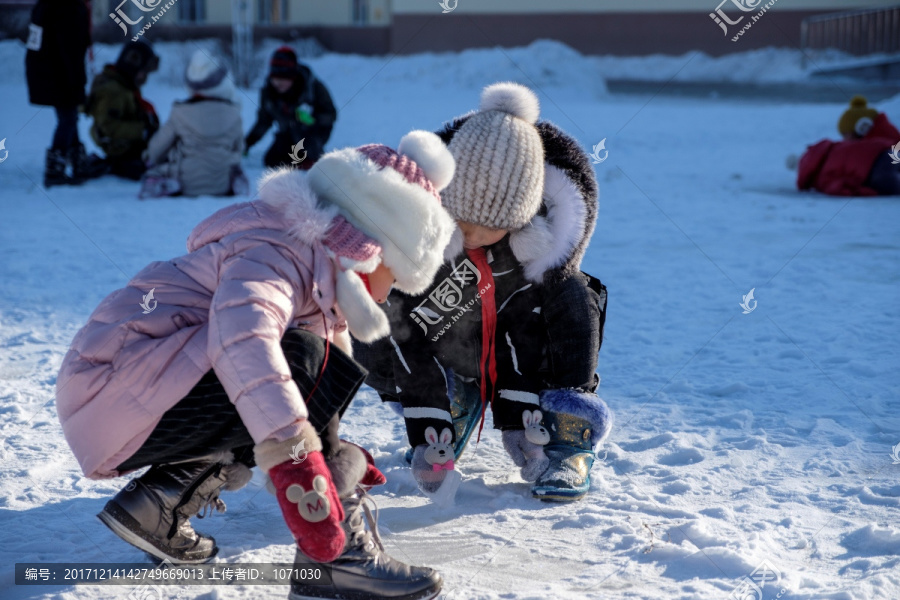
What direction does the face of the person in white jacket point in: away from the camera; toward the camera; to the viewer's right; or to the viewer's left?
away from the camera

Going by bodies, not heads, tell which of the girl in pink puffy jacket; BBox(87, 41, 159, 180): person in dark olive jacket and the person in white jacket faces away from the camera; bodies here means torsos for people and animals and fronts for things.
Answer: the person in white jacket

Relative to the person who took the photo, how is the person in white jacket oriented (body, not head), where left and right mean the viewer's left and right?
facing away from the viewer

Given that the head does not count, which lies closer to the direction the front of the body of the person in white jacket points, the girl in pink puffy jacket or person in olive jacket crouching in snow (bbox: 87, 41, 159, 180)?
the person in olive jacket crouching in snow

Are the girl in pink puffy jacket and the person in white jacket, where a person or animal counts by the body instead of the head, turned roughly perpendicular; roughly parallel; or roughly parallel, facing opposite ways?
roughly perpendicular

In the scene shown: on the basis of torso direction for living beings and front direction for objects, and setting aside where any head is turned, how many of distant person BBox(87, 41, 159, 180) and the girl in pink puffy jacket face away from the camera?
0

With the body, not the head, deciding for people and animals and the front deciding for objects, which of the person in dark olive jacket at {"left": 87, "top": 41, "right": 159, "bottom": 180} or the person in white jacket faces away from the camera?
the person in white jacket

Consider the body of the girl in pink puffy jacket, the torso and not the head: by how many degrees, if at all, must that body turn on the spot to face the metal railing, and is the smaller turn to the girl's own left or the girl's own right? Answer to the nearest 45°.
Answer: approximately 45° to the girl's own left

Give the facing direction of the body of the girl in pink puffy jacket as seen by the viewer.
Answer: to the viewer's right

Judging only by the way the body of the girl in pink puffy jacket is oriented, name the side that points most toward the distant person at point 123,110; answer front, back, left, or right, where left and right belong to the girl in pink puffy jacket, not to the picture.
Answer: left

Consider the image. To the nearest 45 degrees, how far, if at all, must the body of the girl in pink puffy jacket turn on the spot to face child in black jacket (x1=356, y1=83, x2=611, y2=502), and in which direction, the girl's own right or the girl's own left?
approximately 45° to the girl's own left

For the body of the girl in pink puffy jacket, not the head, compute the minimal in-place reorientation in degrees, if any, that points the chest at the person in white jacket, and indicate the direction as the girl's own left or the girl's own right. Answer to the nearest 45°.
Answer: approximately 90° to the girl's own left
